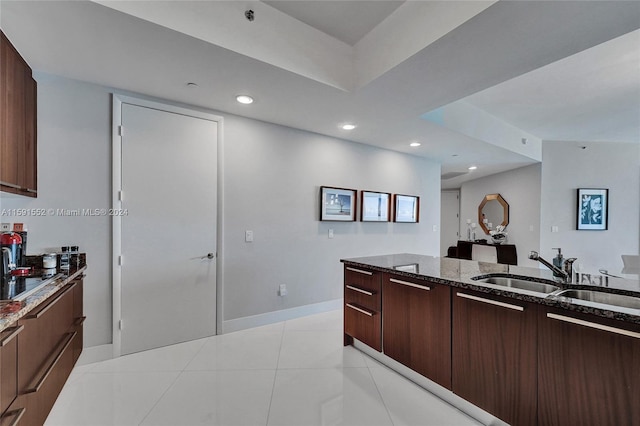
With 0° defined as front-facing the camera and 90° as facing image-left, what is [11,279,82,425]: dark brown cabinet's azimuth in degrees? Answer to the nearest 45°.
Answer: approximately 270°

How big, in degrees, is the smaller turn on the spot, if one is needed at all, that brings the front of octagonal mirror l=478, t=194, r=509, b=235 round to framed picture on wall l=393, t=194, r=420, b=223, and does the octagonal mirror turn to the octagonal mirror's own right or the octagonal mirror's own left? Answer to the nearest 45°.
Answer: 0° — it already faces it

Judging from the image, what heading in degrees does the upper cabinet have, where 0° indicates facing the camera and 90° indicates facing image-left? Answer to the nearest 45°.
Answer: approximately 270°

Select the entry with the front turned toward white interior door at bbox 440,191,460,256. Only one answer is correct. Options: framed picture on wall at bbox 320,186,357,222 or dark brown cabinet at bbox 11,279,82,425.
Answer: the dark brown cabinet

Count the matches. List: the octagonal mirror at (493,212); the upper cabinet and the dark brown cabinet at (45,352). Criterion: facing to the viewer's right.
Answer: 2

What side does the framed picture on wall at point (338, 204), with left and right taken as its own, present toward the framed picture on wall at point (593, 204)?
left

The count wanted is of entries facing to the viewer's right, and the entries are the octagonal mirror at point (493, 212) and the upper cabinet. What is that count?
1

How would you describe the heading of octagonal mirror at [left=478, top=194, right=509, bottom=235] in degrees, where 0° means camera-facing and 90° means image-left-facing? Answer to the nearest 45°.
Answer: approximately 45°

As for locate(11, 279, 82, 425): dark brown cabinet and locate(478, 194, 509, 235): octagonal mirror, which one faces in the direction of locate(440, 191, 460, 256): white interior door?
the dark brown cabinet

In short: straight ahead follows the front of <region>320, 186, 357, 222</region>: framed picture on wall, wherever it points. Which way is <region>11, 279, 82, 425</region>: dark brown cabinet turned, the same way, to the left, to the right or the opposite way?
to the left

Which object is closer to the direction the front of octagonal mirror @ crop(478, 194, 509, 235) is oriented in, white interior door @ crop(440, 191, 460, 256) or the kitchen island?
the kitchen island

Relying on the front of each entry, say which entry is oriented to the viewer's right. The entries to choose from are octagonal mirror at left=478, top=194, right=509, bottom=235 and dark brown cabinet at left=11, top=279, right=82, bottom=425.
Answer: the dark brown cabinet

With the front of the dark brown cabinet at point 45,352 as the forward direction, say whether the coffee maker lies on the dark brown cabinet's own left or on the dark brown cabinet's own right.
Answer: on the dark brown cabinet's own left
